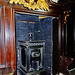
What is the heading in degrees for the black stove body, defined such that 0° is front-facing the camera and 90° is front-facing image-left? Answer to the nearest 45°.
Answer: approximately 315°

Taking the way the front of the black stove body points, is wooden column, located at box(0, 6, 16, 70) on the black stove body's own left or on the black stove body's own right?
on the black stove body's own right
